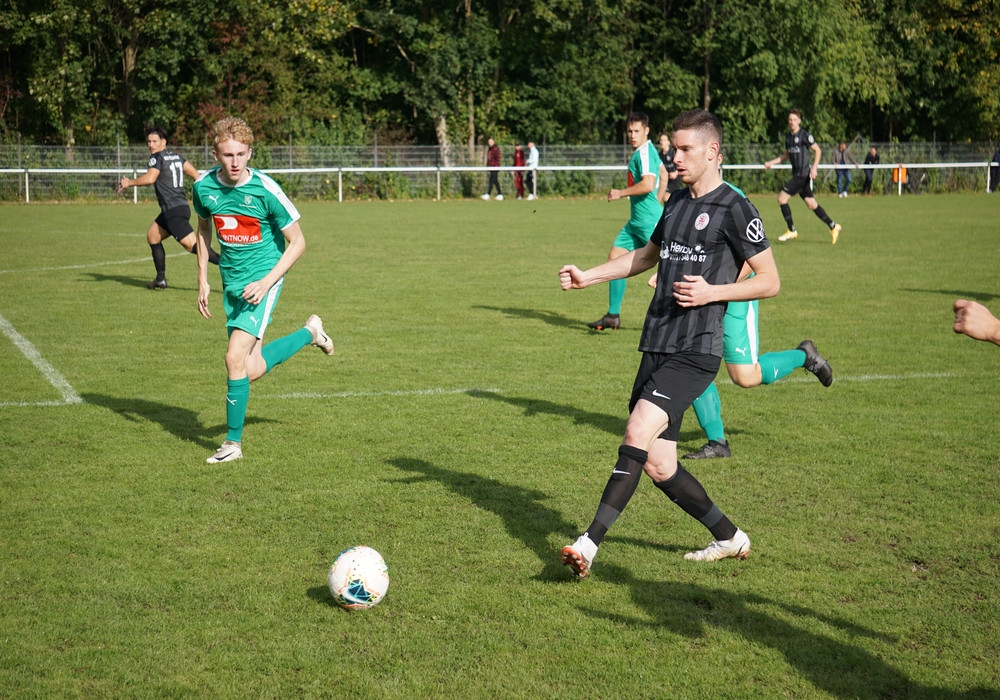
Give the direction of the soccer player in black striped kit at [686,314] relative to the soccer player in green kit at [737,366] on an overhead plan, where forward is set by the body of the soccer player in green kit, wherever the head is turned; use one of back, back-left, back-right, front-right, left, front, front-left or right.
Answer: left

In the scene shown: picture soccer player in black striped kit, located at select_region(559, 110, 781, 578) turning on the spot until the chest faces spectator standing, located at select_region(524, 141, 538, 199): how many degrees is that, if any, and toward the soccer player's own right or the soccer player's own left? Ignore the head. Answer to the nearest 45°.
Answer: approximately 135° to the soccer player's own right

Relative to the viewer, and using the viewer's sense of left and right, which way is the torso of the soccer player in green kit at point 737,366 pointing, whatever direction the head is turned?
facing to the left of the viewer

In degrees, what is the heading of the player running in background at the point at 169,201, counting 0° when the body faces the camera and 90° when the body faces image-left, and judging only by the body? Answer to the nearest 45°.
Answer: approximately 135°

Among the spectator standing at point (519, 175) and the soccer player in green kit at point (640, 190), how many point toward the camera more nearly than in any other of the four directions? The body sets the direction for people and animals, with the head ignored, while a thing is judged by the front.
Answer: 1

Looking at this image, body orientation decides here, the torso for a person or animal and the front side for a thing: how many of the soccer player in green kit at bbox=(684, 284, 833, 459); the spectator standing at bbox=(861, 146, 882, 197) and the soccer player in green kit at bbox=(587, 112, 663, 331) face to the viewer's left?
2

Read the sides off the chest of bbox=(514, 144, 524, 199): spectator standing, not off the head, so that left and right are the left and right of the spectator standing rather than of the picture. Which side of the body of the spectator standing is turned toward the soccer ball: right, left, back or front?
front

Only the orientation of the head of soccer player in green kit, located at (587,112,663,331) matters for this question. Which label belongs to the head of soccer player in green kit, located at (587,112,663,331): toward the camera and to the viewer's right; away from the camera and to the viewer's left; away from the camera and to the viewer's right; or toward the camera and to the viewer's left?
toward the camera and to the viewer's left

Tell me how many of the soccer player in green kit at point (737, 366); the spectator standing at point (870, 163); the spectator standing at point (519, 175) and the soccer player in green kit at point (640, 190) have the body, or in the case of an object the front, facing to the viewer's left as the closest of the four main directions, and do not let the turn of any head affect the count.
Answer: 2

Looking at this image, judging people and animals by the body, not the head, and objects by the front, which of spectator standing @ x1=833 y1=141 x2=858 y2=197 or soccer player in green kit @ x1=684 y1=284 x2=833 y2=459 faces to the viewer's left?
the soccer player in green kit

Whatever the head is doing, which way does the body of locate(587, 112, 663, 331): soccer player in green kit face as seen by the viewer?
to the viewer's left

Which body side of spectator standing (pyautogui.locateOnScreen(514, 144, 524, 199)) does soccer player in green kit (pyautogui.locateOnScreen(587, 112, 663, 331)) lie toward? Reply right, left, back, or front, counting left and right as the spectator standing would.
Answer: front

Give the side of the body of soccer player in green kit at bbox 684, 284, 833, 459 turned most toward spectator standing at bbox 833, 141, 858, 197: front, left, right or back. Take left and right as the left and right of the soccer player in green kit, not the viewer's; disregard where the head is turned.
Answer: right

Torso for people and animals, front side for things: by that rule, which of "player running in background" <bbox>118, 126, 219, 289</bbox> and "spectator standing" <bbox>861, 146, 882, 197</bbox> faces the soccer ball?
the spectator standing

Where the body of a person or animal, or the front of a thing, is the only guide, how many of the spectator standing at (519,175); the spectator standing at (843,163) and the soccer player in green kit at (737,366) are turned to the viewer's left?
1
